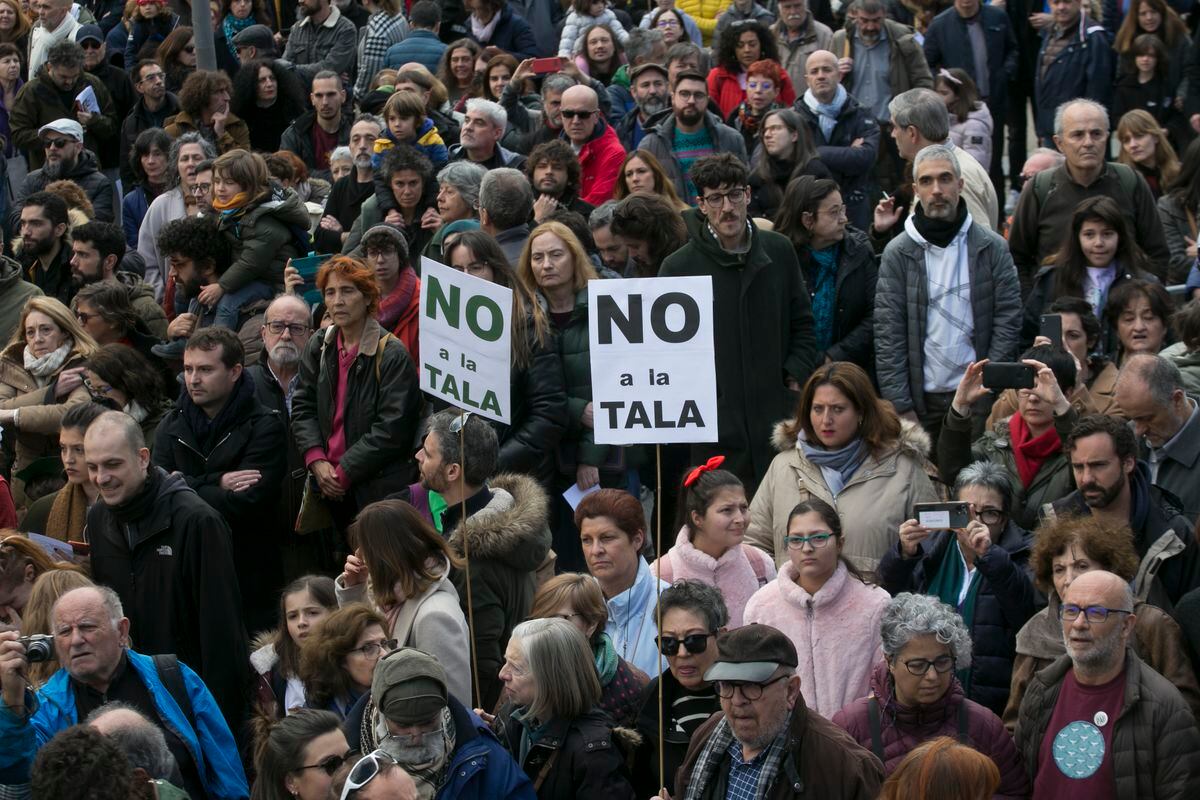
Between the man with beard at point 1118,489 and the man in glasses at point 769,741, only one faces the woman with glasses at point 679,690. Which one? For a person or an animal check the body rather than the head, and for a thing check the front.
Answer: the man with beard

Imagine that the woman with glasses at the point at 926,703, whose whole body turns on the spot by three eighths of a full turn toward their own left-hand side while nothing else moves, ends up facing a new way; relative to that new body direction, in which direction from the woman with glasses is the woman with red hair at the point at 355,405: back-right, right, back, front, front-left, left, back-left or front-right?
left

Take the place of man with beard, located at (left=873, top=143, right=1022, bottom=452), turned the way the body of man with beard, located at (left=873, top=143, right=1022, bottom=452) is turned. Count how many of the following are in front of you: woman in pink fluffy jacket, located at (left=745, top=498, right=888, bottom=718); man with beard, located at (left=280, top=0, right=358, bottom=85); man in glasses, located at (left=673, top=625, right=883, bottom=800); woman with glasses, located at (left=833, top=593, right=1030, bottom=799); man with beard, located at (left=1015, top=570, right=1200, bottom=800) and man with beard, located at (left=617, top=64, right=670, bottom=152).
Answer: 4
